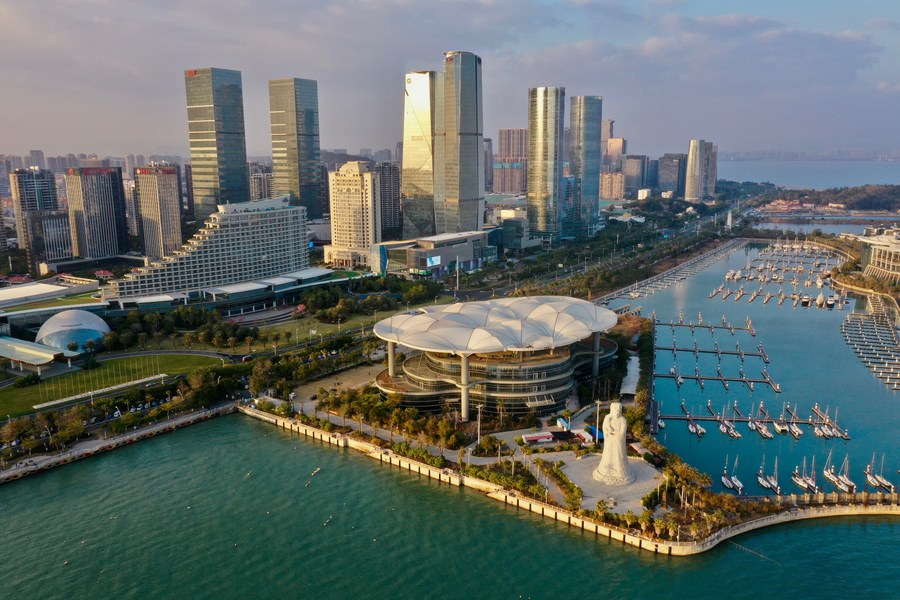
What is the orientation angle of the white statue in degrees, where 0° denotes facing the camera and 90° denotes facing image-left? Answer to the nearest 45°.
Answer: approximately 0°

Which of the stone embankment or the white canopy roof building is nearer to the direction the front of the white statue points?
the stone embankment

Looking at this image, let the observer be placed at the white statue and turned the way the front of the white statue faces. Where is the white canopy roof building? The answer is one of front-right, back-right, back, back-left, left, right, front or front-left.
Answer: back-right
